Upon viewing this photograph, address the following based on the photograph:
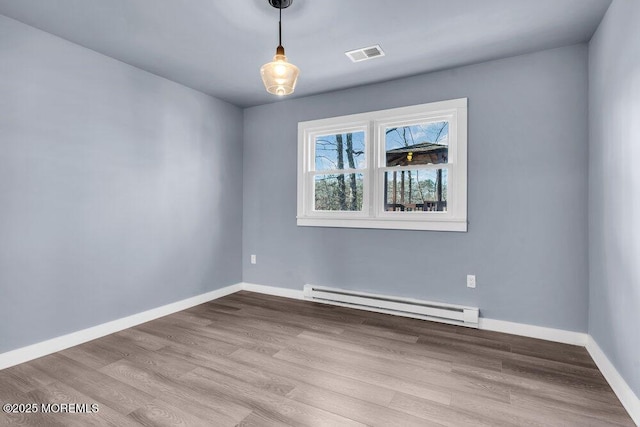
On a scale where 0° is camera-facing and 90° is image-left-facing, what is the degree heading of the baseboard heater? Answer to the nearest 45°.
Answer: approximately 45°
